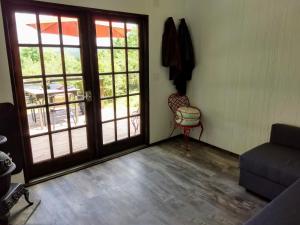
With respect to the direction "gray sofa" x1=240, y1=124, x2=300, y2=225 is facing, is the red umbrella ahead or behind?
ahead

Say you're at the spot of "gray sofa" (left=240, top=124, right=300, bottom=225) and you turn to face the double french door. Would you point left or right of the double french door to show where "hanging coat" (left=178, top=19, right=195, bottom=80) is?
right

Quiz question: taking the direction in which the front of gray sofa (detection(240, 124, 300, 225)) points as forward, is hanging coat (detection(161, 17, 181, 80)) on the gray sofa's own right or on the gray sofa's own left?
on the gray sofa's own right

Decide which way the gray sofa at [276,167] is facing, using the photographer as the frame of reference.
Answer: facing the viewer and to the left of the viewer

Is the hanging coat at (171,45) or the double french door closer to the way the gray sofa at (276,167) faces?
the double french door

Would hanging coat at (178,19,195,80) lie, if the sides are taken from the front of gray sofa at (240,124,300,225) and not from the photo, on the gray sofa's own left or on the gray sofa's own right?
on the gray sofa's own right

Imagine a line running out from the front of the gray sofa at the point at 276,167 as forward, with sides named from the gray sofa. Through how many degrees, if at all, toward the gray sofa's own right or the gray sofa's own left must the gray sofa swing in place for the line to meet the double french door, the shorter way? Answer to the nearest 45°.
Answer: approximately 45° to the gray sofa's own right
